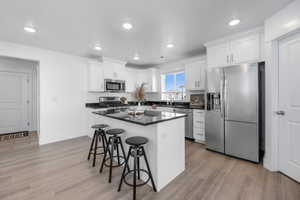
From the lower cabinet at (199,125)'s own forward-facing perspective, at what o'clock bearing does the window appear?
The window is roughly at 3 o'clock from the lower cabinet.

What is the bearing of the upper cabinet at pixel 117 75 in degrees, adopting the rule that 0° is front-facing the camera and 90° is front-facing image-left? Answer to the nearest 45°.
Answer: approximately 315°

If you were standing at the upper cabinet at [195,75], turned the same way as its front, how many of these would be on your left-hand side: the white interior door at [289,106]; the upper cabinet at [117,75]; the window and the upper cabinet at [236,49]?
2

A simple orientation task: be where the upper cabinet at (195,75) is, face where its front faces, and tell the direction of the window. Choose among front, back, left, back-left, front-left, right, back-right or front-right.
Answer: right

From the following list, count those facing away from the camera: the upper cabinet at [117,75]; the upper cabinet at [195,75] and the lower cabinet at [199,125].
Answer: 0

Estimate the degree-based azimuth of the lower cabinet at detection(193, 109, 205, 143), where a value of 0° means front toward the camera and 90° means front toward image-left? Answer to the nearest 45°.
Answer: approximately 45°

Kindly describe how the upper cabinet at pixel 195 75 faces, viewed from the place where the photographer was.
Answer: facing the viewer and to the left of the viewer

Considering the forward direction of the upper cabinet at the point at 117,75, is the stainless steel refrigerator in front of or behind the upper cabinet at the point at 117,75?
in front

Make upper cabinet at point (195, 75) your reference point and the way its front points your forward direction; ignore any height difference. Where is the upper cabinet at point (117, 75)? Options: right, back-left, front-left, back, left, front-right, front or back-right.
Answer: front-right

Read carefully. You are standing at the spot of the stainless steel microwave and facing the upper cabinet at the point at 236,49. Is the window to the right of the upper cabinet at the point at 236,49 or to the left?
left

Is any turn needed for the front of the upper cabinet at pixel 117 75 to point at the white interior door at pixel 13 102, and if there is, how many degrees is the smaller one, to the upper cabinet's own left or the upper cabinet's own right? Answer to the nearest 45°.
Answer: approximately 135° to the upper cabinet's own right

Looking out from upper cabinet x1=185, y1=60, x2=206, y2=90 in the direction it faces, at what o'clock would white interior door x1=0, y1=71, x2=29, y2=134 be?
The white interior door is roughly at 1 o'clock from the upper cabinet.

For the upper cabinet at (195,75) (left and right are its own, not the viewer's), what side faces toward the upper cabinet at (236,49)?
left

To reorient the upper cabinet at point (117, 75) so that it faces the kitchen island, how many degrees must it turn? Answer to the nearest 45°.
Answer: approximately 45° to its right

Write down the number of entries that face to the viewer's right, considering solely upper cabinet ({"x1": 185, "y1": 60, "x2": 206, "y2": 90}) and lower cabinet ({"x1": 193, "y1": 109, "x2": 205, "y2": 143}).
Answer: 0

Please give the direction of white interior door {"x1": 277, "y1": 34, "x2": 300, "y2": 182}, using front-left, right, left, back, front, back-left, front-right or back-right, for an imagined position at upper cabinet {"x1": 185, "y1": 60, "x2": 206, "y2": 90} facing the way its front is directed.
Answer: left

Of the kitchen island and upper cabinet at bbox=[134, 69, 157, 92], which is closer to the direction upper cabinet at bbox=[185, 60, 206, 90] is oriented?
the kitchen island
